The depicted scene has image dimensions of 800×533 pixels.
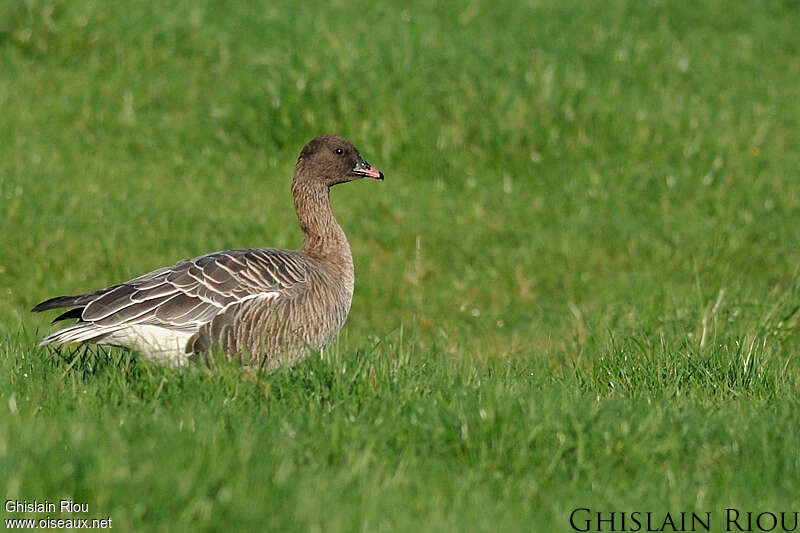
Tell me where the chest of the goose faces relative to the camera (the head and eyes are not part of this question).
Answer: to the viewer's right
